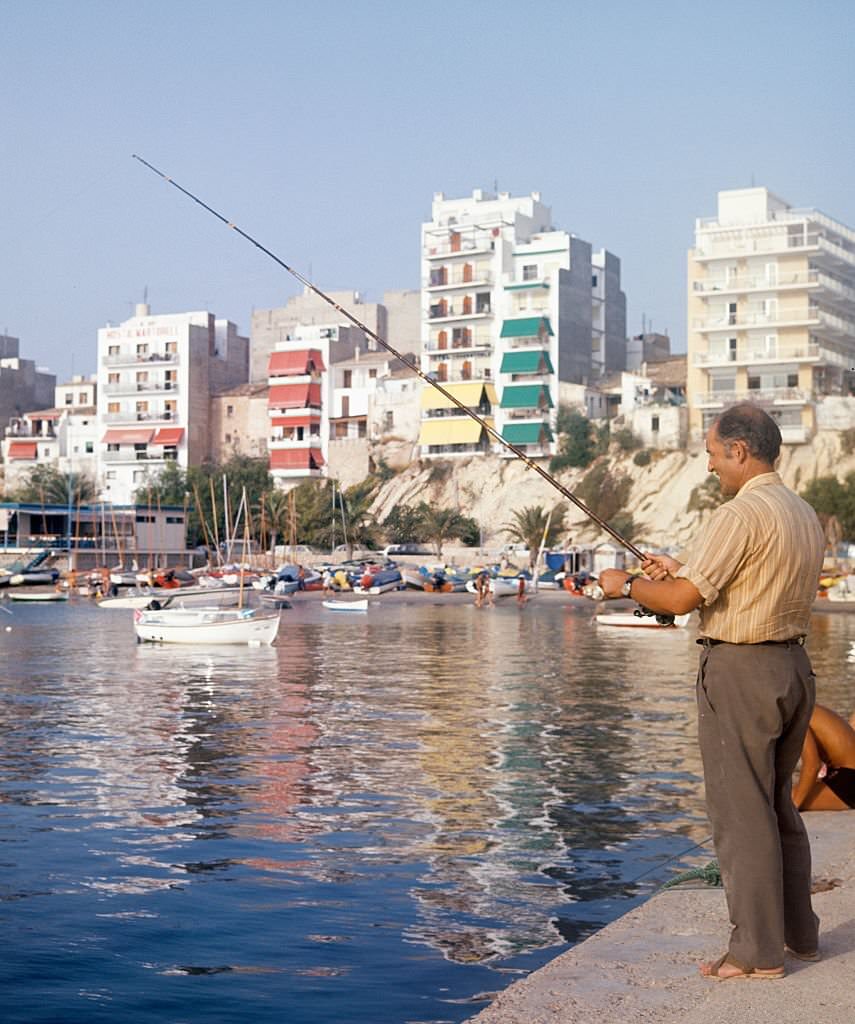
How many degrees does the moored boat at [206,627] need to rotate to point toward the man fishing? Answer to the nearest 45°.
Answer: approximately 90° to its right

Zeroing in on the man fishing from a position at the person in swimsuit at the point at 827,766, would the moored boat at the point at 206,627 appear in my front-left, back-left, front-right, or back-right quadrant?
back-right

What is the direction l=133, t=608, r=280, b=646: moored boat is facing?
to the viewer's right

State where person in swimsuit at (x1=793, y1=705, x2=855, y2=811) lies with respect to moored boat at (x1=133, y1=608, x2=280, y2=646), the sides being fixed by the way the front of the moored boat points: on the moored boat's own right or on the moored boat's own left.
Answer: on the moored boat's own right

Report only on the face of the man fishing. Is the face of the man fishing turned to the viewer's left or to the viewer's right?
to the viewer's left
